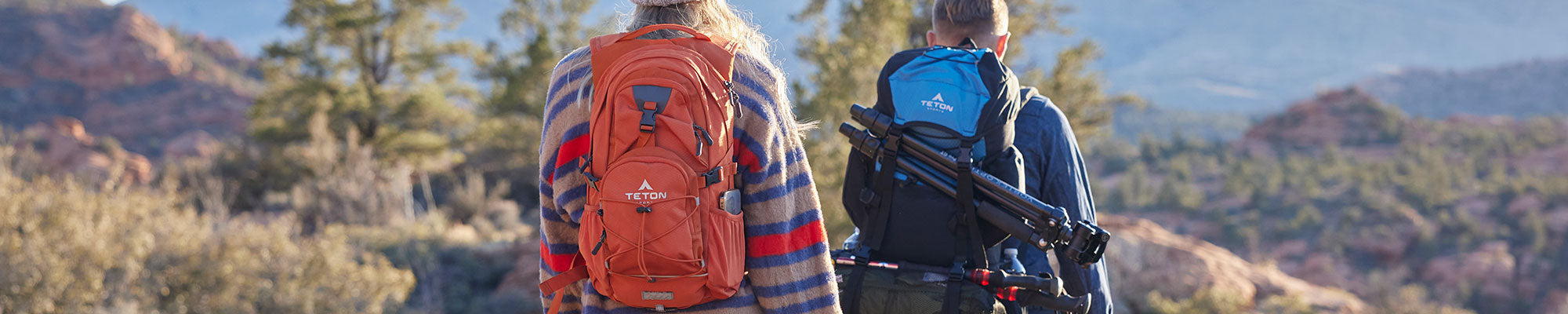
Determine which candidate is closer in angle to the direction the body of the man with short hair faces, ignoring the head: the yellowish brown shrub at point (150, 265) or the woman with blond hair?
the yellowish brown shrub

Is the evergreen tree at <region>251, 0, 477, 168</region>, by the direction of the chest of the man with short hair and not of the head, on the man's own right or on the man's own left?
on the man's own left

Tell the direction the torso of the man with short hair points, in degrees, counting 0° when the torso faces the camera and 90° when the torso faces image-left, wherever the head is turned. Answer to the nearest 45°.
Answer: approximately 180°

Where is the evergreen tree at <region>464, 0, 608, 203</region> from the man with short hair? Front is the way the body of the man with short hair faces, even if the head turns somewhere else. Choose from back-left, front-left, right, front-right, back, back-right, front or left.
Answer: front-left

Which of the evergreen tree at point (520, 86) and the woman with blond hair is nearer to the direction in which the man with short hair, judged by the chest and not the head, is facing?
the evergreen tree

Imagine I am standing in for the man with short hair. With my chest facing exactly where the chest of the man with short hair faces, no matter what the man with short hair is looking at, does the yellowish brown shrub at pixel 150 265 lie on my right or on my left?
on my left

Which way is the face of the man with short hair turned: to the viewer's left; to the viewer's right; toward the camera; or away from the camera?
away from the camera

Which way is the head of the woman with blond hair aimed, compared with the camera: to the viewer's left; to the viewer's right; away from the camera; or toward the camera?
away from the camera

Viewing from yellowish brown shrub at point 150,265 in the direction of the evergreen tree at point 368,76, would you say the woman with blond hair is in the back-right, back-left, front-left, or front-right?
back-right

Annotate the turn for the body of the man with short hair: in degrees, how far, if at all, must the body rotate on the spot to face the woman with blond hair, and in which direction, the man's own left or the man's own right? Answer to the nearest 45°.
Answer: approximately 135° to the man's own left
